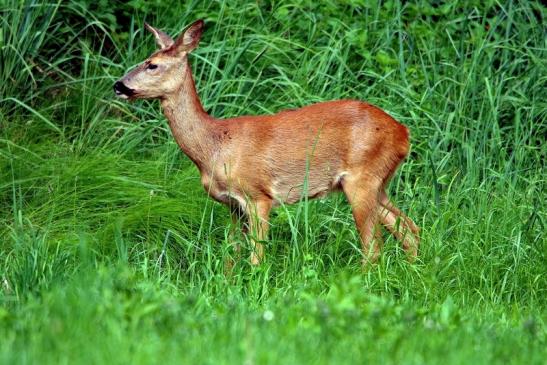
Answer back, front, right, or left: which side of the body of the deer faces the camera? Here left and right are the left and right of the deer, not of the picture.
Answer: left
